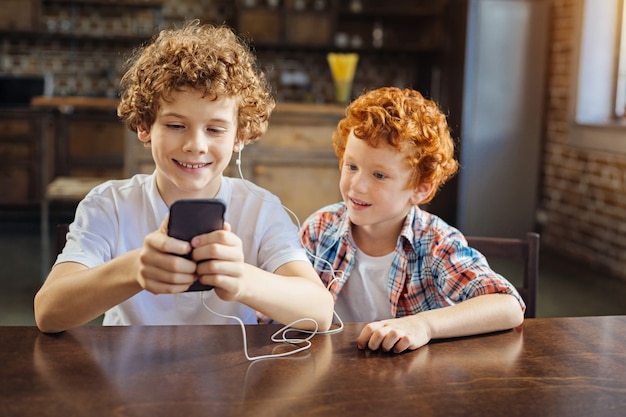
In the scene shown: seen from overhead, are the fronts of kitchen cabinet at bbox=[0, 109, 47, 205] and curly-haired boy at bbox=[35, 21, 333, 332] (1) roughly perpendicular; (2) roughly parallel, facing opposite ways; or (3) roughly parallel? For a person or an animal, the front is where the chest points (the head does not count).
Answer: roughly parallel

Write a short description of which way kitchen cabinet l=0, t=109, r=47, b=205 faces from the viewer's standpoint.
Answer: facing the viewer

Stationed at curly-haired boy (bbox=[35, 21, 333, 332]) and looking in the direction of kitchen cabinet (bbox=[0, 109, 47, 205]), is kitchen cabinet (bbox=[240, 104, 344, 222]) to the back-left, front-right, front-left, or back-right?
front-right

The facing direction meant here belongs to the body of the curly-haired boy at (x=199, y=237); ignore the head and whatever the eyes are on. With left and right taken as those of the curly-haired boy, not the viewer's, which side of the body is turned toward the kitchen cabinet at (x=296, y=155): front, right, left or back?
back

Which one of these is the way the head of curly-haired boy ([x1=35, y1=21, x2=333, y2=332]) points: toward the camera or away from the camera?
toward the camera

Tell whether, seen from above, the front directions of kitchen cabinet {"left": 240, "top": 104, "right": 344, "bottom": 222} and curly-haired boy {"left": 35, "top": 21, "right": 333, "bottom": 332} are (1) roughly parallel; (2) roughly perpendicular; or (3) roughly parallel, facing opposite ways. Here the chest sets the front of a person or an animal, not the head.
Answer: roughly parallel

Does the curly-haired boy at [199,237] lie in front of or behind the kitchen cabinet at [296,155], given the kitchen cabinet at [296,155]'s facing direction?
in front

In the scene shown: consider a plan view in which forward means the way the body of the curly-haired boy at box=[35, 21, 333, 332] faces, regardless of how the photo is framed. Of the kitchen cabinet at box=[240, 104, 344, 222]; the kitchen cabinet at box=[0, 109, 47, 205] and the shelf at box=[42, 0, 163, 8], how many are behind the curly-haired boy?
3

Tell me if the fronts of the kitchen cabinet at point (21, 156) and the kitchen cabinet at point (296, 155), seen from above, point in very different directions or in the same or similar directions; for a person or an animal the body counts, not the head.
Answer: same or similar directions

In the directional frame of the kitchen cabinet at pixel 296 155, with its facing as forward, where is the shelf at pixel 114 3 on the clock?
The shelf is roughly at 5 o'clock from the kitchen cabinet.

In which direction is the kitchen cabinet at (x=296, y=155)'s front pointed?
toward the camera

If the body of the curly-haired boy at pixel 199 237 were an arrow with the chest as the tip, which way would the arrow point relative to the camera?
toward the camera

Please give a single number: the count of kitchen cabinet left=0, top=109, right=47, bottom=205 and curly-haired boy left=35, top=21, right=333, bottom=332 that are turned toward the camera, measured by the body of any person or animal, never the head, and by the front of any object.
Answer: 2

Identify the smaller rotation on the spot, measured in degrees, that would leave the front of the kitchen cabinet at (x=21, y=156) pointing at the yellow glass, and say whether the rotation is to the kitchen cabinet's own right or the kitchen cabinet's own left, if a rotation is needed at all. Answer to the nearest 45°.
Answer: approximately 45° to the kitchen cabinet's own left
